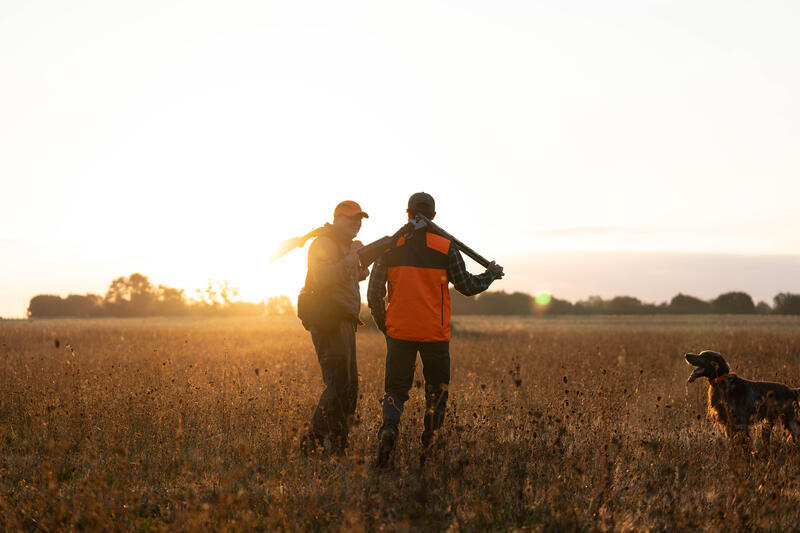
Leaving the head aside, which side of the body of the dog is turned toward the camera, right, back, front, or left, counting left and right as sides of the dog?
left

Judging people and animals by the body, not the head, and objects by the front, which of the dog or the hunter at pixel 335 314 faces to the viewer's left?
the dog

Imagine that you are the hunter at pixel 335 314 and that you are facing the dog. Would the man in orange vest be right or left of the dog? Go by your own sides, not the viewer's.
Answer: right

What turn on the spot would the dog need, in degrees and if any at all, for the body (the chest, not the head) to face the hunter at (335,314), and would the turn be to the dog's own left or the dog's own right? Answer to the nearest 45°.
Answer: approximately 45° to the dog's own left

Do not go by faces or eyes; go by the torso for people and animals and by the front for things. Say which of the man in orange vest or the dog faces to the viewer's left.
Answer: the dog

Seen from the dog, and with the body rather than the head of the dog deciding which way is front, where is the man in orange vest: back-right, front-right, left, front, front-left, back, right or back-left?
front-left

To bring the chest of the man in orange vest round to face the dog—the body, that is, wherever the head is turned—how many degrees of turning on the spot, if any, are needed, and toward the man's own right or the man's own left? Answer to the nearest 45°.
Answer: approximately 90° to the man's own right

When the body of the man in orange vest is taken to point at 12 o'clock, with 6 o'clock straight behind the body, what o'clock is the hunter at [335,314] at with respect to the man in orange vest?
The hunter is roughly at 10 o'clock from the man in orange vest.

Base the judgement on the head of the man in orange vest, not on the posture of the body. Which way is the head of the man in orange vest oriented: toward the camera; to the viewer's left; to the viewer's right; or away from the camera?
away from the camera

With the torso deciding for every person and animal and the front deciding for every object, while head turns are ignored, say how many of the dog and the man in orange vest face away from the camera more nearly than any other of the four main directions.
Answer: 1

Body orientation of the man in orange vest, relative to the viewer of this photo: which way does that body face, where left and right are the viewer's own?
facing away from the viewer
